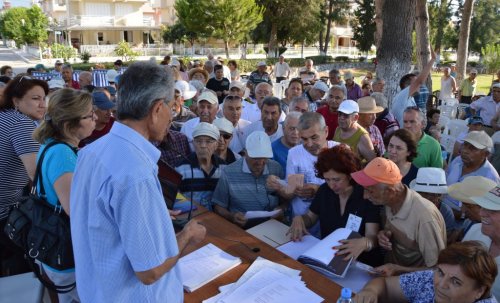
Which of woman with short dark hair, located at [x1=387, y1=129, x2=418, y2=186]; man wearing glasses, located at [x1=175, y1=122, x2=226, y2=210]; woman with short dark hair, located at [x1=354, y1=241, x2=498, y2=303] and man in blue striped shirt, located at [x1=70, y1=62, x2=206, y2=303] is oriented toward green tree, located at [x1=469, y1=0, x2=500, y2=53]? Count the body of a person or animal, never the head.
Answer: the man in blue striped shirt

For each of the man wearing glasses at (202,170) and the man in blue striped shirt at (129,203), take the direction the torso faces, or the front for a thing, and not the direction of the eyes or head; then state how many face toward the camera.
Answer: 1

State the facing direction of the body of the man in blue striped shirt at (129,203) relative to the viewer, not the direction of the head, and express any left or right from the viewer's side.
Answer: facing away from the viewer and to the right of the viewer

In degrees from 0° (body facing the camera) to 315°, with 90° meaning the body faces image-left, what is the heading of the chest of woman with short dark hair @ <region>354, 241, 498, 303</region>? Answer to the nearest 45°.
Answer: approximately 45°

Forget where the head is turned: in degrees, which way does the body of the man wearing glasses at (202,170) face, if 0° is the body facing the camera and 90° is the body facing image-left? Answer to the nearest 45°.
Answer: approximately 0°

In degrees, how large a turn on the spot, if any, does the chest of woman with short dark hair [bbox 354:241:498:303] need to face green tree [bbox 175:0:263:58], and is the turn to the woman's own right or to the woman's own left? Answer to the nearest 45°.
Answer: approximately 90° to the woman's own right

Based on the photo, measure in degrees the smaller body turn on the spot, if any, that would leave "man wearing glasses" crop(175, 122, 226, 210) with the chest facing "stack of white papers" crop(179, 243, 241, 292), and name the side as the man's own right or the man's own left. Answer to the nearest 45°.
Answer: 0° — they already face it
